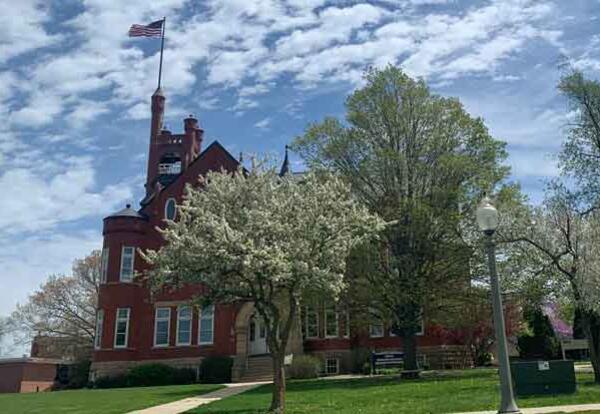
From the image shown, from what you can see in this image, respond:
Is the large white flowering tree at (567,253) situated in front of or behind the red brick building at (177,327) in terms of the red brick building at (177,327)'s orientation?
in front

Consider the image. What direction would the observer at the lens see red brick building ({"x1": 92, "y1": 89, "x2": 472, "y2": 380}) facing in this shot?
facing the viewer and to the right of the viewer

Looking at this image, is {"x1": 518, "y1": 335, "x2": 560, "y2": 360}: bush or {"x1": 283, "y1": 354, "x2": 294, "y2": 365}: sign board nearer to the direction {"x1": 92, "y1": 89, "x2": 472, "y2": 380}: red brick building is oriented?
the sign board

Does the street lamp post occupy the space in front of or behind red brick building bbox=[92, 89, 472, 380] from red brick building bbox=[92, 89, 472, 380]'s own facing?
in front

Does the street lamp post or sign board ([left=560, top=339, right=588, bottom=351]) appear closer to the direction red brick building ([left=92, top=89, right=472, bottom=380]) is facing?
the street lamp post

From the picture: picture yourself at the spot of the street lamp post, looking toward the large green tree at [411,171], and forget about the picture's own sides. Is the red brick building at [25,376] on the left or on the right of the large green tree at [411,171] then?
left

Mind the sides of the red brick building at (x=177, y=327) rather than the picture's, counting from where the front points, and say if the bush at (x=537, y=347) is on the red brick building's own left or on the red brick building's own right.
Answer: on the red brick building's own left

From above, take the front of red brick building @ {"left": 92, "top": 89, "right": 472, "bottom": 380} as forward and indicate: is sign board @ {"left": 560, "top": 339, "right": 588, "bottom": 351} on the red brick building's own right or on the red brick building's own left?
on the red brick building's own left

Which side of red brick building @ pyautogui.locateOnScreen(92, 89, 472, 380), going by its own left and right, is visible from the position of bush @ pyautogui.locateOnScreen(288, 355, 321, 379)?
front
